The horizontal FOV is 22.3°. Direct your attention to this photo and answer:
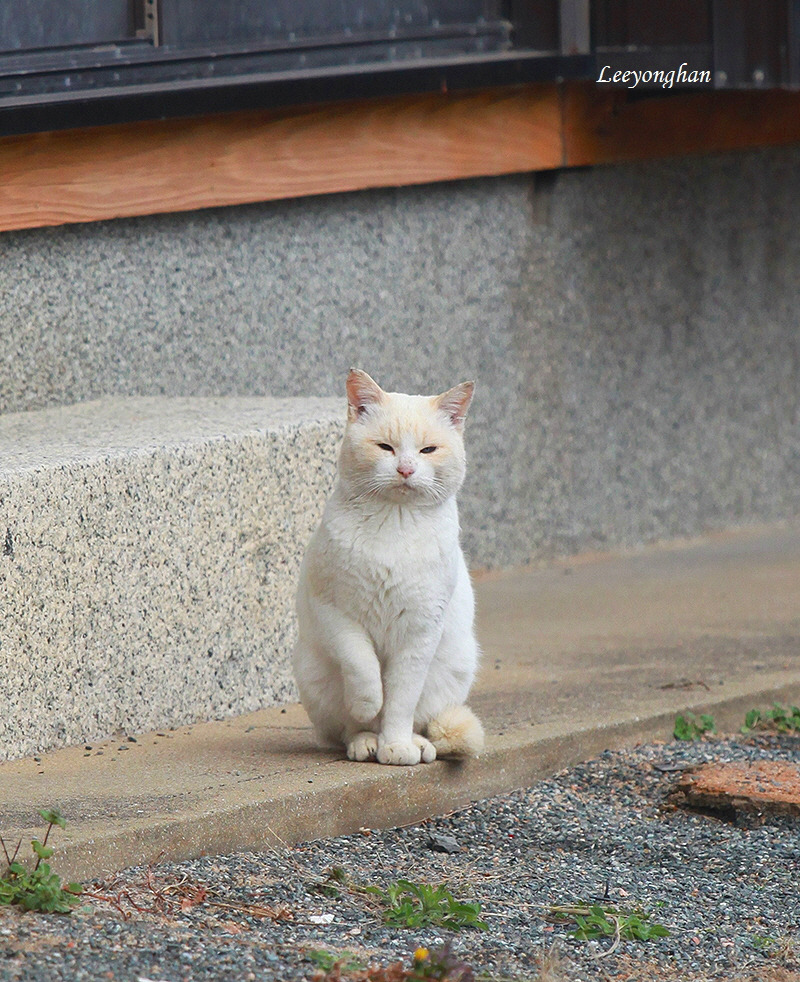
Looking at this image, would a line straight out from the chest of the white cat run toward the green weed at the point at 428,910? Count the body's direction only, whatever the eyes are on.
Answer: yes

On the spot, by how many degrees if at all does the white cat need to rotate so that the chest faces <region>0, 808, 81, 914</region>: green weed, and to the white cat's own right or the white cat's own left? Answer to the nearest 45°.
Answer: approximately 45° to the white cat's own right

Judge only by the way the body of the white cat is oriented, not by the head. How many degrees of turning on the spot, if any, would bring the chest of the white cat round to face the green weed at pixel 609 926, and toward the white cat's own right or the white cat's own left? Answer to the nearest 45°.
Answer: approximately 45° to the white cat's own left

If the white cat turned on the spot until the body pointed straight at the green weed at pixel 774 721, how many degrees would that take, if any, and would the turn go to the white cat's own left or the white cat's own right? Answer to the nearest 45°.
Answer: approximately 135° to the white cat's own left

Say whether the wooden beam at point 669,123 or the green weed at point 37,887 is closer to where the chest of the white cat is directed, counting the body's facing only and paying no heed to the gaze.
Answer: the green weed

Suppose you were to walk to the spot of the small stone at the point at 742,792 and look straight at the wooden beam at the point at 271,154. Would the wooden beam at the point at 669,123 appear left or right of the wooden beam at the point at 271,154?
right

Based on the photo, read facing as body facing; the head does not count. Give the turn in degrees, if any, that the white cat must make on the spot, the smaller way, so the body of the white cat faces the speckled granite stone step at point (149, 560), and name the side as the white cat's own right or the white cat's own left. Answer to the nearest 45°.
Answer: approximately 135° to the white cat's own right

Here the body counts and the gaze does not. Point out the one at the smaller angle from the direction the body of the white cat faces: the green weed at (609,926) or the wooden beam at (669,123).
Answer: the green weed

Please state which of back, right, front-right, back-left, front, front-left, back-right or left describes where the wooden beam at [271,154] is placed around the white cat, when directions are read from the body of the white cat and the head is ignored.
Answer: back

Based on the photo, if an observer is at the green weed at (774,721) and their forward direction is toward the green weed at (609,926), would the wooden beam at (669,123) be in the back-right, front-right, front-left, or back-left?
back-right

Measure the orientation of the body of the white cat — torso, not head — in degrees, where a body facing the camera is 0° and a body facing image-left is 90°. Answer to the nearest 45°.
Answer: approximately 0°

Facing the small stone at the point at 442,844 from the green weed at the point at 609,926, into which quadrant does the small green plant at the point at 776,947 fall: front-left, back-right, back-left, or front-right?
back-right
